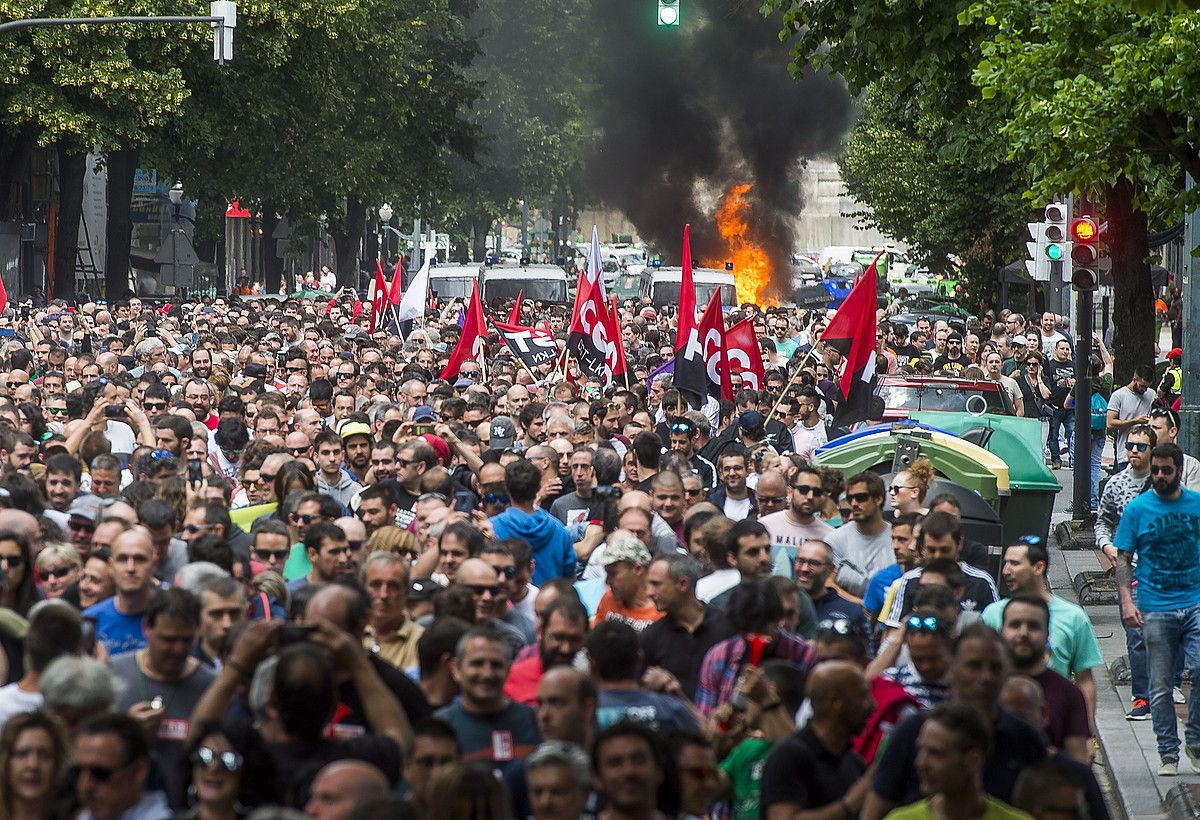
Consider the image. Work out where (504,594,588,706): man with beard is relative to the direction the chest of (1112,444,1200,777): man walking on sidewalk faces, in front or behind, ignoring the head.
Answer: in front

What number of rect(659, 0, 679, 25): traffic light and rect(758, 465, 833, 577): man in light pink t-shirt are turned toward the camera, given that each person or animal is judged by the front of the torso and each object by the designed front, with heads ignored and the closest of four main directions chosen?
2

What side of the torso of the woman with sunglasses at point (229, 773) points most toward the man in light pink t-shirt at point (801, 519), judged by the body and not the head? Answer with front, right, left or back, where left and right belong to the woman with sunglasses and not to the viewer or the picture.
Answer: back

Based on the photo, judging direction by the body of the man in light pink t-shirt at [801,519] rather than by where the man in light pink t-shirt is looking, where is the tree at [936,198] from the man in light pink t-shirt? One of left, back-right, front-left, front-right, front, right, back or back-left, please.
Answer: back

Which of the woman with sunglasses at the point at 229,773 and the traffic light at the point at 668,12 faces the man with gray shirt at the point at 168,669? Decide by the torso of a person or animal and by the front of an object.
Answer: the traffic light

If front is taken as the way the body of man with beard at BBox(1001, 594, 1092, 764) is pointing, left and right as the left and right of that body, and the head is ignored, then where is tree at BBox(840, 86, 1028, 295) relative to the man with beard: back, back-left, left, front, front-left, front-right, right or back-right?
back-right

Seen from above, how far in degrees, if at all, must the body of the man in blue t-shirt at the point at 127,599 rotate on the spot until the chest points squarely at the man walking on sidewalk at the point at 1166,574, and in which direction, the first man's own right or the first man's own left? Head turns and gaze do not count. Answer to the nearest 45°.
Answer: approximately 90° to the first man's own left

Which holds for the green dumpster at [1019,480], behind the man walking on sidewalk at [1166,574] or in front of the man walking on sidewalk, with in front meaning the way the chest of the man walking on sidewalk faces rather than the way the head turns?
behind

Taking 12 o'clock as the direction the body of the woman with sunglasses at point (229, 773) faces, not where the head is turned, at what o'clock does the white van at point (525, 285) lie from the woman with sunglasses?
The white van is roughly at 5 o'clock from the woman with sunglasses.

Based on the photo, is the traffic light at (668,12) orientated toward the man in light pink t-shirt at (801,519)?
yes

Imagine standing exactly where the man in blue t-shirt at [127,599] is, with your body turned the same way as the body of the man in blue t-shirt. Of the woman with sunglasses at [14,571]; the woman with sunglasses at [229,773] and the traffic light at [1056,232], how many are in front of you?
1

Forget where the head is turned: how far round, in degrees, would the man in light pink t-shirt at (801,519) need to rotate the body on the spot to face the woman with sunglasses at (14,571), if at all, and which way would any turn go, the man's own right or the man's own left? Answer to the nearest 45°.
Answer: approximately 45° to the man's own right

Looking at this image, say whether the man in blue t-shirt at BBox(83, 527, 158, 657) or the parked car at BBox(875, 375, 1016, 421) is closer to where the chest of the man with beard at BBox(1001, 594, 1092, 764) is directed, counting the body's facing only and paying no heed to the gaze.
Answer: the man in blue t-shirt
